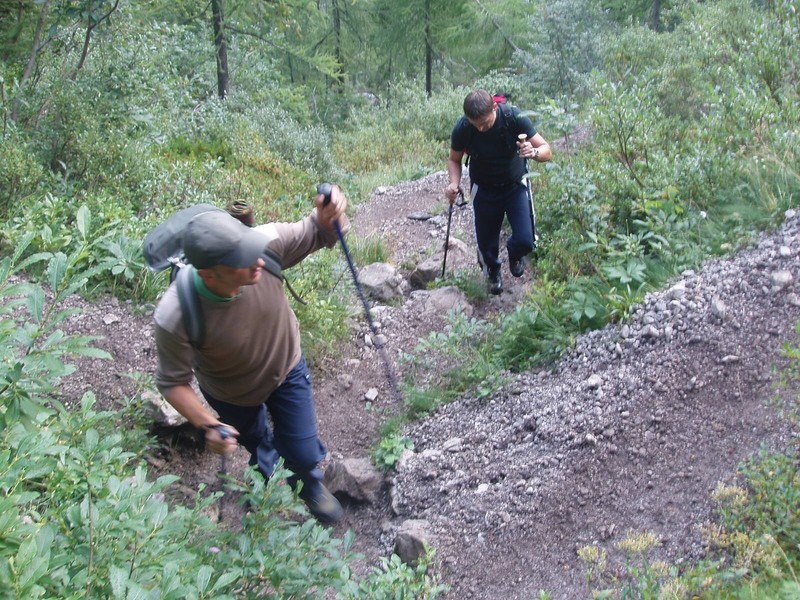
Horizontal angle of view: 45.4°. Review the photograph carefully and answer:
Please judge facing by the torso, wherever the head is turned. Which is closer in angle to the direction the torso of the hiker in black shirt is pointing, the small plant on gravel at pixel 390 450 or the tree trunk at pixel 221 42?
the small plant on gravel

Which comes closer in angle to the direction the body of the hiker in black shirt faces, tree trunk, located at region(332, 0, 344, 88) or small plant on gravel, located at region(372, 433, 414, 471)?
the small plant on gravel

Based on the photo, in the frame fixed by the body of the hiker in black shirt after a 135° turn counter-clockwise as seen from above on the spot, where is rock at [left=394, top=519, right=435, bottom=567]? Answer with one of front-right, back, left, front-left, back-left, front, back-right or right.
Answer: back-right

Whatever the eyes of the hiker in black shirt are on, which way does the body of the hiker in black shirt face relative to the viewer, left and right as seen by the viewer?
facing the viewer

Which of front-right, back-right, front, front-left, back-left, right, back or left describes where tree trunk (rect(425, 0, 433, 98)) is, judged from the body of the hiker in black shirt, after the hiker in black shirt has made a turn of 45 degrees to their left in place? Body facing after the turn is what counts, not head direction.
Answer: back-left

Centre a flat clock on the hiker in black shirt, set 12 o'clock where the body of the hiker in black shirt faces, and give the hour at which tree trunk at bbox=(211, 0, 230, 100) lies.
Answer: The tree trunk is roughly at 5 o'clock from the hiker in black shirt.
